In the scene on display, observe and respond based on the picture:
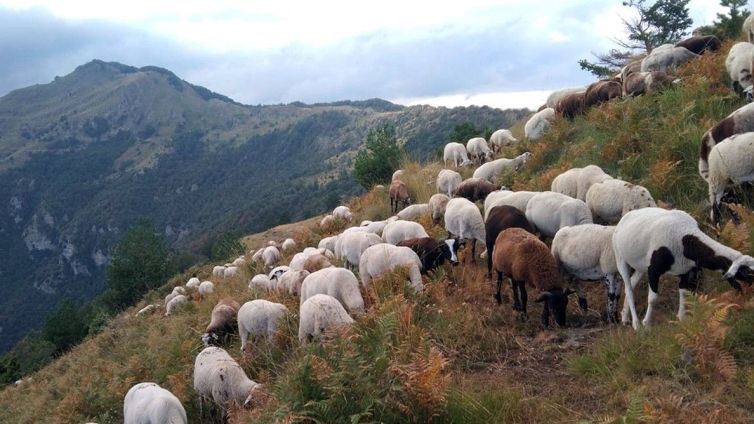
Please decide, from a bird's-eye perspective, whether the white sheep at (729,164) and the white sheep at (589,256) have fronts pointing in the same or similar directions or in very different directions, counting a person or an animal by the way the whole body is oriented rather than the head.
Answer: same or similar directions

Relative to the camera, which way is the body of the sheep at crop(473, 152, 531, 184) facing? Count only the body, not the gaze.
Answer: to the viewer's right

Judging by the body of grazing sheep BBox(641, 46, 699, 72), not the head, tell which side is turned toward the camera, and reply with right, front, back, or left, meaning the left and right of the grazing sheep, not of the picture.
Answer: right

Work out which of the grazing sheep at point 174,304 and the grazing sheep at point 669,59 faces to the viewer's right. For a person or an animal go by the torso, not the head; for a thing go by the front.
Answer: the grazing sheep at point 669,59

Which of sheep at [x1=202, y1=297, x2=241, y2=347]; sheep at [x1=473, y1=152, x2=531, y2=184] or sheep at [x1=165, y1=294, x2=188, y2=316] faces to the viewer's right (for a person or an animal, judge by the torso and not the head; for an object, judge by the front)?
sheep at [x1=473, y1=152, x2=531, y2=184]

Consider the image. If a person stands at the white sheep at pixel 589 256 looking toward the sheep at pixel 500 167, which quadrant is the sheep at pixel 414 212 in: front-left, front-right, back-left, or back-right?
front-left

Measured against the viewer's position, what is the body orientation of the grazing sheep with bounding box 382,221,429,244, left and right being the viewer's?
facing to the right of the viewer

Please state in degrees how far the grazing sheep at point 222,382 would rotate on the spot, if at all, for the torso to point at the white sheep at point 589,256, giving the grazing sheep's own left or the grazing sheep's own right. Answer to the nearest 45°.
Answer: approximately 45° to the grazing sheep's own left

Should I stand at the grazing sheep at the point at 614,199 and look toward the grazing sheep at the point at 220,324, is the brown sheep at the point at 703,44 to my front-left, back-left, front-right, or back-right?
back-right

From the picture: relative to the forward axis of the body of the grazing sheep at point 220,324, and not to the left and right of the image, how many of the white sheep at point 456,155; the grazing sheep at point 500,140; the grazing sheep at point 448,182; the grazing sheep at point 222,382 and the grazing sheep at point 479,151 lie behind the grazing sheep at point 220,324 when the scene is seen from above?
4
